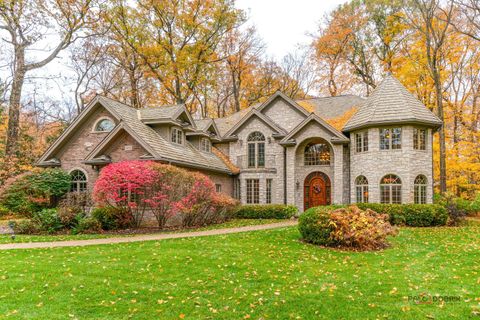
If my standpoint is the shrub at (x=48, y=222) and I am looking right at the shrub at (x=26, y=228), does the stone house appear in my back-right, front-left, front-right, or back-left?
back-right

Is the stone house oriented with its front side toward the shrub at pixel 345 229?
yes

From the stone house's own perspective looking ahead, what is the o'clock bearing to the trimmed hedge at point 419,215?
The trimmed hedge is roughly at 10 o'clock from the stone house.

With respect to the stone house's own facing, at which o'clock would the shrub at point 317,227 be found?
The shrub is roughly at 12 o'clock from the stone house.

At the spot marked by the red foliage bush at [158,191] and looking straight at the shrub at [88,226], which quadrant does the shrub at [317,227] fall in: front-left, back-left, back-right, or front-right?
back-left

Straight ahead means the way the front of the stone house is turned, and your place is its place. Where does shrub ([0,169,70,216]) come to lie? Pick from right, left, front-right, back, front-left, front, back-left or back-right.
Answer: right

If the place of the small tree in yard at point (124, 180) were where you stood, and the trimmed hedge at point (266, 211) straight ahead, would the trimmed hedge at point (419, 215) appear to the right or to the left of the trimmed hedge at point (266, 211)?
right

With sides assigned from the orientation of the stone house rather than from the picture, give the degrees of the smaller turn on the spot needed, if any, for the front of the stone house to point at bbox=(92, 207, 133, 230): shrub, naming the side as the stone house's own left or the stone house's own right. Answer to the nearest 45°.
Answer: approximately 45° to the stone house's own right

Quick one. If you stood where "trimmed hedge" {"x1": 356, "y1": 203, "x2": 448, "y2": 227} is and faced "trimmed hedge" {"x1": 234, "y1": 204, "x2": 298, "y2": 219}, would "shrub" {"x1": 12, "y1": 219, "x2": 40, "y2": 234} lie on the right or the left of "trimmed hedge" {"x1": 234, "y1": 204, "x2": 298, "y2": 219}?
left

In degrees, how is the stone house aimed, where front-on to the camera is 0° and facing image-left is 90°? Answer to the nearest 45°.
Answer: approximately 0°

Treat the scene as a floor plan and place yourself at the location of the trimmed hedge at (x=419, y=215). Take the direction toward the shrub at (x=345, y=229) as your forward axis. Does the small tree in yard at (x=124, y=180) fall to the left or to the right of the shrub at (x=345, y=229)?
right
